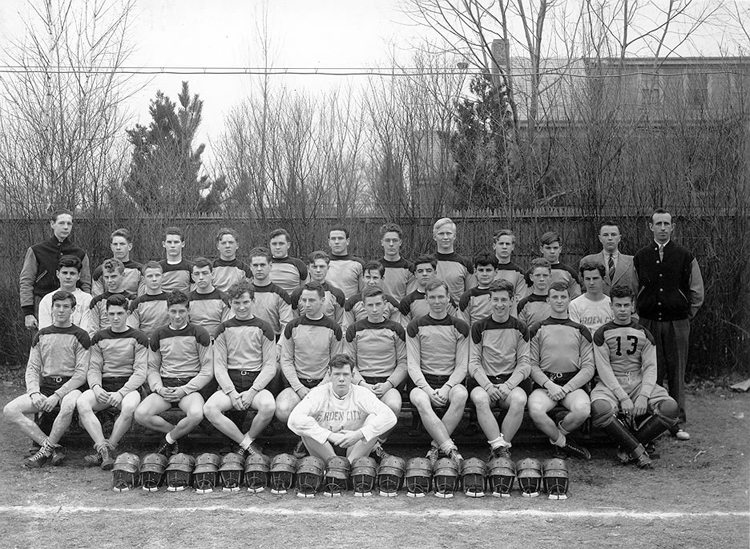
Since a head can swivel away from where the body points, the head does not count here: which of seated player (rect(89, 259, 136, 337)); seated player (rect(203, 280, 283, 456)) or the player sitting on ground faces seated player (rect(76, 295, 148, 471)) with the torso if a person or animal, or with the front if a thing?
seated player (rect(89, 259, 136, 337))

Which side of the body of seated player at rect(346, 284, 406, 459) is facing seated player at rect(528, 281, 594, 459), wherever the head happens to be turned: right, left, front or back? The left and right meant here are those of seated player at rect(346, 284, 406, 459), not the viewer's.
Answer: left

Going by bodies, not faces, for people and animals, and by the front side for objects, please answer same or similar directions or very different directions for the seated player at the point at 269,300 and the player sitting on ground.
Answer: same or similar directions

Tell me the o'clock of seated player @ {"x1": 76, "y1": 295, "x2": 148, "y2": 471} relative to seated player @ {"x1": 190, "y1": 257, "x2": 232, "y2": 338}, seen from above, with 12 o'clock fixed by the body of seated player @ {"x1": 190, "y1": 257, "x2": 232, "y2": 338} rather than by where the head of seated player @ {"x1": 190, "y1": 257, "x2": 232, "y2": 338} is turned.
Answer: seated player @ {"x1": 76, "y1": 295, "x2": 148, "y2": 471} is roughly at 2 o'clock from seated player @ {"x1": 190, "y1": 257, "x2": 232, "y2": 338}.

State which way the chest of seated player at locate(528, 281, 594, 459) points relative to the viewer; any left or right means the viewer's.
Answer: facing the viewer

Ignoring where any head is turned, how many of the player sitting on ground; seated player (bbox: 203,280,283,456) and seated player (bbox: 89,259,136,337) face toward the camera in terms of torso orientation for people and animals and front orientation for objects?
3

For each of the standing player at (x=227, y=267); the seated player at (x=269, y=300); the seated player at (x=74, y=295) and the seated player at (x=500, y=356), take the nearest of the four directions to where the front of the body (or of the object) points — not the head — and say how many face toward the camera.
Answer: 4

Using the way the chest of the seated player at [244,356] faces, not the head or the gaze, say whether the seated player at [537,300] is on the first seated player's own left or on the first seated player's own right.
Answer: on the first seated player's own left

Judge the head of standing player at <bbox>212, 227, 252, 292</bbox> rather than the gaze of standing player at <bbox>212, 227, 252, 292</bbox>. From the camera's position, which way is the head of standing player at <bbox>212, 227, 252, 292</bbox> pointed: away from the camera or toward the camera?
toward the camera

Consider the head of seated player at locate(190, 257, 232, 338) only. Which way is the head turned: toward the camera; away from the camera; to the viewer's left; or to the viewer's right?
toward the camera

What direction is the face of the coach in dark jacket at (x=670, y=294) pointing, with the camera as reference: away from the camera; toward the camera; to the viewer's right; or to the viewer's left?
toward the camera

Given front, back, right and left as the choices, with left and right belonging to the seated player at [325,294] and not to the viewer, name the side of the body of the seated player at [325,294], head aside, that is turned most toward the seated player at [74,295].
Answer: right

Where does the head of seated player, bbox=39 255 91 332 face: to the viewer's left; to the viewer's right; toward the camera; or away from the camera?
toward the camera

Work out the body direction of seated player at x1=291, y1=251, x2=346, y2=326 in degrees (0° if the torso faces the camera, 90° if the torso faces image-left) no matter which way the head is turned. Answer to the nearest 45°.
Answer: approximately 0°

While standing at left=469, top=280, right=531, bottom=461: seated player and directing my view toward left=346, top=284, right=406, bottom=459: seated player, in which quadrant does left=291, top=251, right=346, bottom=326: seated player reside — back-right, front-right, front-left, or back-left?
front-right

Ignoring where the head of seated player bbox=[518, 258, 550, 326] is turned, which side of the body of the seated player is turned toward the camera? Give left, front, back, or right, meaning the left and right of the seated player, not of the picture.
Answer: front

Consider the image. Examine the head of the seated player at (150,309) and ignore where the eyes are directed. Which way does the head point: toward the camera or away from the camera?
toward the camera

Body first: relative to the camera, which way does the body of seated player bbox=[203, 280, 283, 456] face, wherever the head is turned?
toward the camera

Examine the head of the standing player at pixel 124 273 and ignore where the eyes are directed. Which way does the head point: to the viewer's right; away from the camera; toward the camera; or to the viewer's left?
toward the camera

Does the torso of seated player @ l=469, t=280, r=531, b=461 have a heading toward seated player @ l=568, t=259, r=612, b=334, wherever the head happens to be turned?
no
